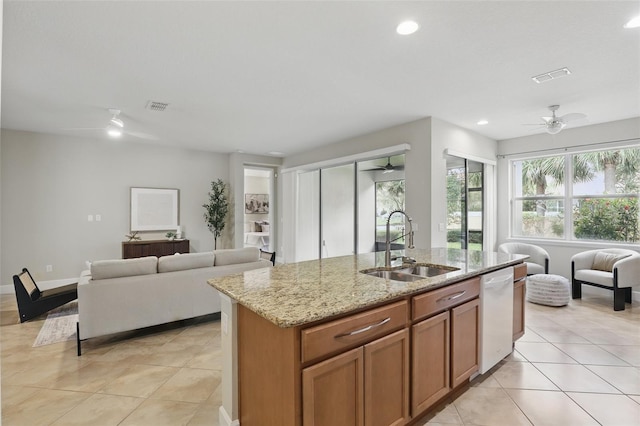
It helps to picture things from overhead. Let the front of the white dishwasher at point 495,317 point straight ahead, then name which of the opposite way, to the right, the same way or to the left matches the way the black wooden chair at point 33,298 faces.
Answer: to the left

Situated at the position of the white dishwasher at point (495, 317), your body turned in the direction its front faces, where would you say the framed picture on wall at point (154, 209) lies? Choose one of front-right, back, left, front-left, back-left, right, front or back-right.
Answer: back-right

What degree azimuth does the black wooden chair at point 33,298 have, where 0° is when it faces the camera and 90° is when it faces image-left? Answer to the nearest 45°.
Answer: approximately 270°
